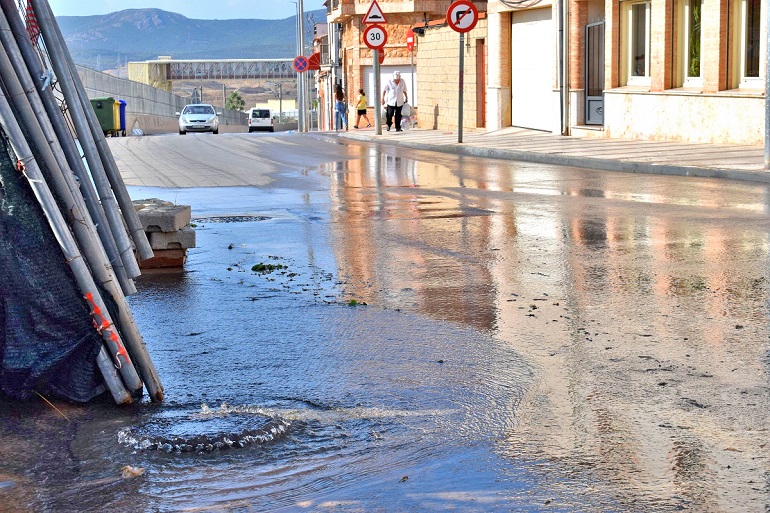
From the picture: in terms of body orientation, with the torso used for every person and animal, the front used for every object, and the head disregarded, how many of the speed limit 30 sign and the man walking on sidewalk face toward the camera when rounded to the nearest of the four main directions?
2

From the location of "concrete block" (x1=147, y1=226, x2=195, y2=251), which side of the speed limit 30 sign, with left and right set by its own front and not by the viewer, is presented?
front

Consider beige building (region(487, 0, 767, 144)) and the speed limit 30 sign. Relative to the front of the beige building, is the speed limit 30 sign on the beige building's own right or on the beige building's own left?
on the beige building's own right

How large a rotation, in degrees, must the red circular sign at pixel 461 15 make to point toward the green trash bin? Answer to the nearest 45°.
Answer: approximately 135° to its right

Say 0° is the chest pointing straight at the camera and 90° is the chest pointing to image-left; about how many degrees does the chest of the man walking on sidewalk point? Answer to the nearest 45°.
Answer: approximately 0°

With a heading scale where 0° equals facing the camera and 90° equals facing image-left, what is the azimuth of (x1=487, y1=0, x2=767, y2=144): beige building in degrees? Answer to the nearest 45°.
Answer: approximately 45°

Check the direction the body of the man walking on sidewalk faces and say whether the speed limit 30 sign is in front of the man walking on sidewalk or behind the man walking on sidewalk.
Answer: in front

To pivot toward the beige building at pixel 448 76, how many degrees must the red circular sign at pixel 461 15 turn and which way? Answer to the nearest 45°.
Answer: approximately 180°

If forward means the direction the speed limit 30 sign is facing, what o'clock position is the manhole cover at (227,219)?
The manhole cover is roughly at 12 o'clock from the speed limit 30 sign.

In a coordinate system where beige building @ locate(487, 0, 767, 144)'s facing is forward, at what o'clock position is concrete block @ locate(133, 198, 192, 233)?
The concrete block is roughly at 11 o'clock from the beige building.
